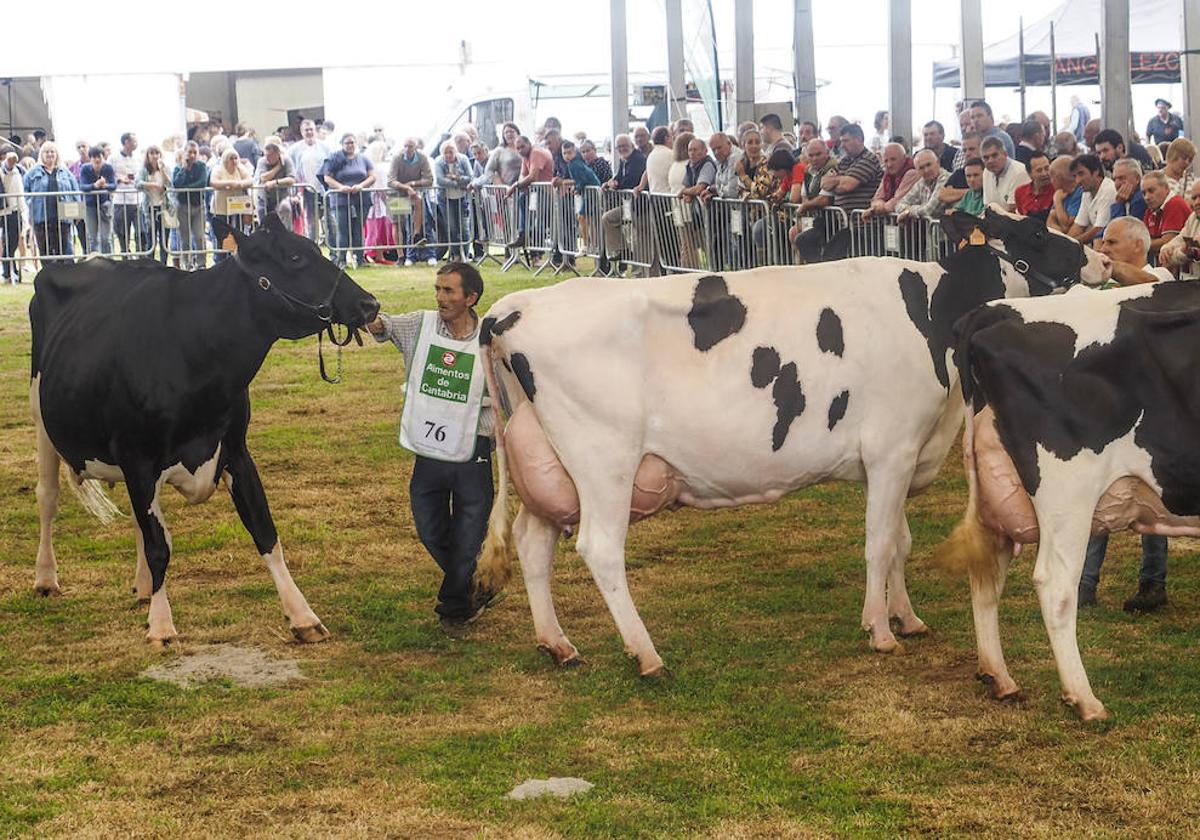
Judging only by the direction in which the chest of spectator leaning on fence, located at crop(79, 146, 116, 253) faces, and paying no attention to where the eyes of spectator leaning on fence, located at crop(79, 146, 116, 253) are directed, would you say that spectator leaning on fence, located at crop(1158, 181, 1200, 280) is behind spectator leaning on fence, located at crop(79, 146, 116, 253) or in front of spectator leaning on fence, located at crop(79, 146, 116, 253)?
in front

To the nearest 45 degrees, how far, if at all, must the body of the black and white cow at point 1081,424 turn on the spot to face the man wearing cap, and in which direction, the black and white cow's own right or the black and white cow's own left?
approximately 90° to the black and white cow's own left

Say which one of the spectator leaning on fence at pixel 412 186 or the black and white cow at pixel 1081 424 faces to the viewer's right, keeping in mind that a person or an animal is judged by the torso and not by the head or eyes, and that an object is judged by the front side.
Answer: the black and white cow

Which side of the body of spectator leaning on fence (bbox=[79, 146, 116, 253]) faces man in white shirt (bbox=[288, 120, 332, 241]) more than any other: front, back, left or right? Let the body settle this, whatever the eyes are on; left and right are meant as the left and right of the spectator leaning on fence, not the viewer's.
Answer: left

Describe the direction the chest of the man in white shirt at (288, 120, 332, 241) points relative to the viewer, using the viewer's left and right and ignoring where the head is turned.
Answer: facing the viewer

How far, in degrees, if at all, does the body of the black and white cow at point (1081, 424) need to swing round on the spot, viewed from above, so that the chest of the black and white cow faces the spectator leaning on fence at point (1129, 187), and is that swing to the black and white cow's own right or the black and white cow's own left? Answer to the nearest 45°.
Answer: approximately 90° to the black and white cow's own left

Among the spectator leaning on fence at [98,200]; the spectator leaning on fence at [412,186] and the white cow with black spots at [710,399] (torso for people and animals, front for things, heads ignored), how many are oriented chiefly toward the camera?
2

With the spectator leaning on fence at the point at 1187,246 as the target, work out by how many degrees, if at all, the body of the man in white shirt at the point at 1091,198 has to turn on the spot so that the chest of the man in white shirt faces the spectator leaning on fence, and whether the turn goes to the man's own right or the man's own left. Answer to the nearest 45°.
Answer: approximately 45° to the man's own left

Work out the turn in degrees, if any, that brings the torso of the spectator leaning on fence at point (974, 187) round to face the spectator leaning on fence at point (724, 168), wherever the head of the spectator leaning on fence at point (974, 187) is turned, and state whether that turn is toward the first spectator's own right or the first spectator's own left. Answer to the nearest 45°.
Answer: approximately 90° to the first spectator's own right
